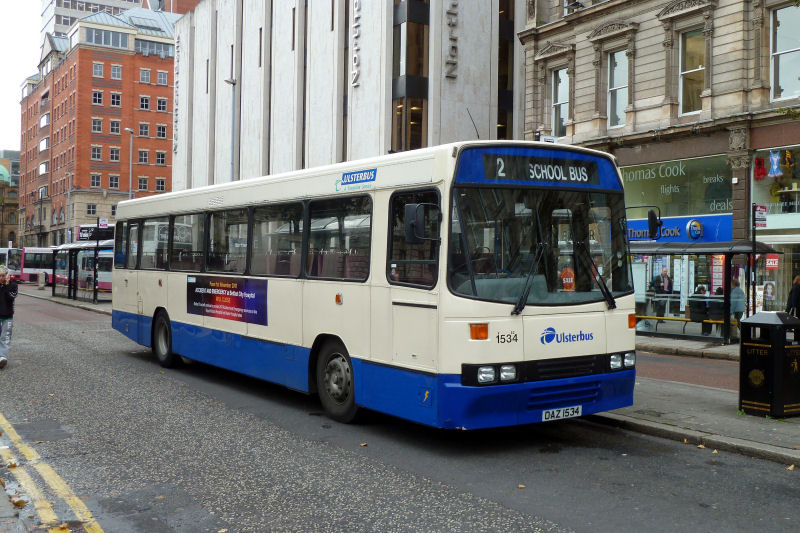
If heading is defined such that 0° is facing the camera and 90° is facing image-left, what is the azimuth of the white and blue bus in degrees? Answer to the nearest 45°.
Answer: approximately 315°

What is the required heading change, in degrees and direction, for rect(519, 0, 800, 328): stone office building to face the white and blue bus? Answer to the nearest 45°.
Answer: approximately 45° to its left

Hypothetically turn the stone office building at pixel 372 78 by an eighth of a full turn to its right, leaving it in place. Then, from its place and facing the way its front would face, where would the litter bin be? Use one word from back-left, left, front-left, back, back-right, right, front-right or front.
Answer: left

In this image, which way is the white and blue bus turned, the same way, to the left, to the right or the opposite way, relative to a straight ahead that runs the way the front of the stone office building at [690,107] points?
to the left

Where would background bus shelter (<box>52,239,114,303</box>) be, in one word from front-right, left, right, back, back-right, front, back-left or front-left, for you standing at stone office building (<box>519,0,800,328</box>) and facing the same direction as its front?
front-right

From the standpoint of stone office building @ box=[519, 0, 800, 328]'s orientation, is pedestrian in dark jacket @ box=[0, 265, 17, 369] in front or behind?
in front

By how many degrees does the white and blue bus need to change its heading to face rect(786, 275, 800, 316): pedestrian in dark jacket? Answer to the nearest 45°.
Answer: approximately 90° to its left

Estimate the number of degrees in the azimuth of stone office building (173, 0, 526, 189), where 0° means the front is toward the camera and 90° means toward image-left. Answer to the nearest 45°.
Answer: approximately 45°

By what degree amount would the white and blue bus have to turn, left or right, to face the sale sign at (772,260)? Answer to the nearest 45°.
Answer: approximately 90° to its left

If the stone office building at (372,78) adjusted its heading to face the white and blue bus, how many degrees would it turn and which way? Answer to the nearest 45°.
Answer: approximately 45° to its left

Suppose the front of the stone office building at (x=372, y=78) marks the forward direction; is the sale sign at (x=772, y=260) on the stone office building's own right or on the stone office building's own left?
on the stone office building's own left

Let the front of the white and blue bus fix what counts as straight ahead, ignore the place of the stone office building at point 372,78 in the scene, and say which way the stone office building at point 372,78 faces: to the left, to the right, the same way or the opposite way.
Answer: to the right

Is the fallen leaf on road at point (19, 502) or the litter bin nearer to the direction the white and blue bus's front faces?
the litter bin

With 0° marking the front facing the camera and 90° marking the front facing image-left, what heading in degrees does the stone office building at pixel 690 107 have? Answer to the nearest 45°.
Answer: approximately 45°
